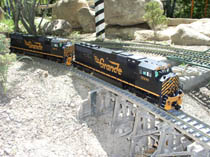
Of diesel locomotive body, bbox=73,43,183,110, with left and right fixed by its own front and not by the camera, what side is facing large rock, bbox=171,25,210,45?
left

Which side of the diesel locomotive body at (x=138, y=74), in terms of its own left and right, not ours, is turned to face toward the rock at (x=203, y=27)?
left

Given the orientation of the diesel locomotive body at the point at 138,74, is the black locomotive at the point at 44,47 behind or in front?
behind

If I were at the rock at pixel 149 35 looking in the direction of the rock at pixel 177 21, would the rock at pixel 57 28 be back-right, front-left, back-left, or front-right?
back-left

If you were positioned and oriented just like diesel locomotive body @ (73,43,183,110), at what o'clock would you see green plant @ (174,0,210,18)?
The green plant is roughly at 8 o'clock from the diesel locomotive body.

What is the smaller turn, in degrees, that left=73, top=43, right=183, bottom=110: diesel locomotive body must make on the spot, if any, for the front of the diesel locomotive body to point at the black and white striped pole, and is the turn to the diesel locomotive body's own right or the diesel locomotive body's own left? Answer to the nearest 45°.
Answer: approximately 135° to the diesel locomotive body's own left

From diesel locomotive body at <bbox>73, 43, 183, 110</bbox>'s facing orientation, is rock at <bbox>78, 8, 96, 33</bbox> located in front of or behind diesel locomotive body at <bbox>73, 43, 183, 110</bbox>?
behind

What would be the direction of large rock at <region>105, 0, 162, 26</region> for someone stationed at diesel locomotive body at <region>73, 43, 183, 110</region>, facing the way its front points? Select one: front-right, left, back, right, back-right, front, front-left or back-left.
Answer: back-left

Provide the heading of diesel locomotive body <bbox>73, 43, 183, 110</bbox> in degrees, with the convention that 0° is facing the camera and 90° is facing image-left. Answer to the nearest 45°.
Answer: approximately 315°

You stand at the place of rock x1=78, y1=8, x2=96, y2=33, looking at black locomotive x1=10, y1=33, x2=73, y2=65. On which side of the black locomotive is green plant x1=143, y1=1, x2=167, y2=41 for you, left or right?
left
